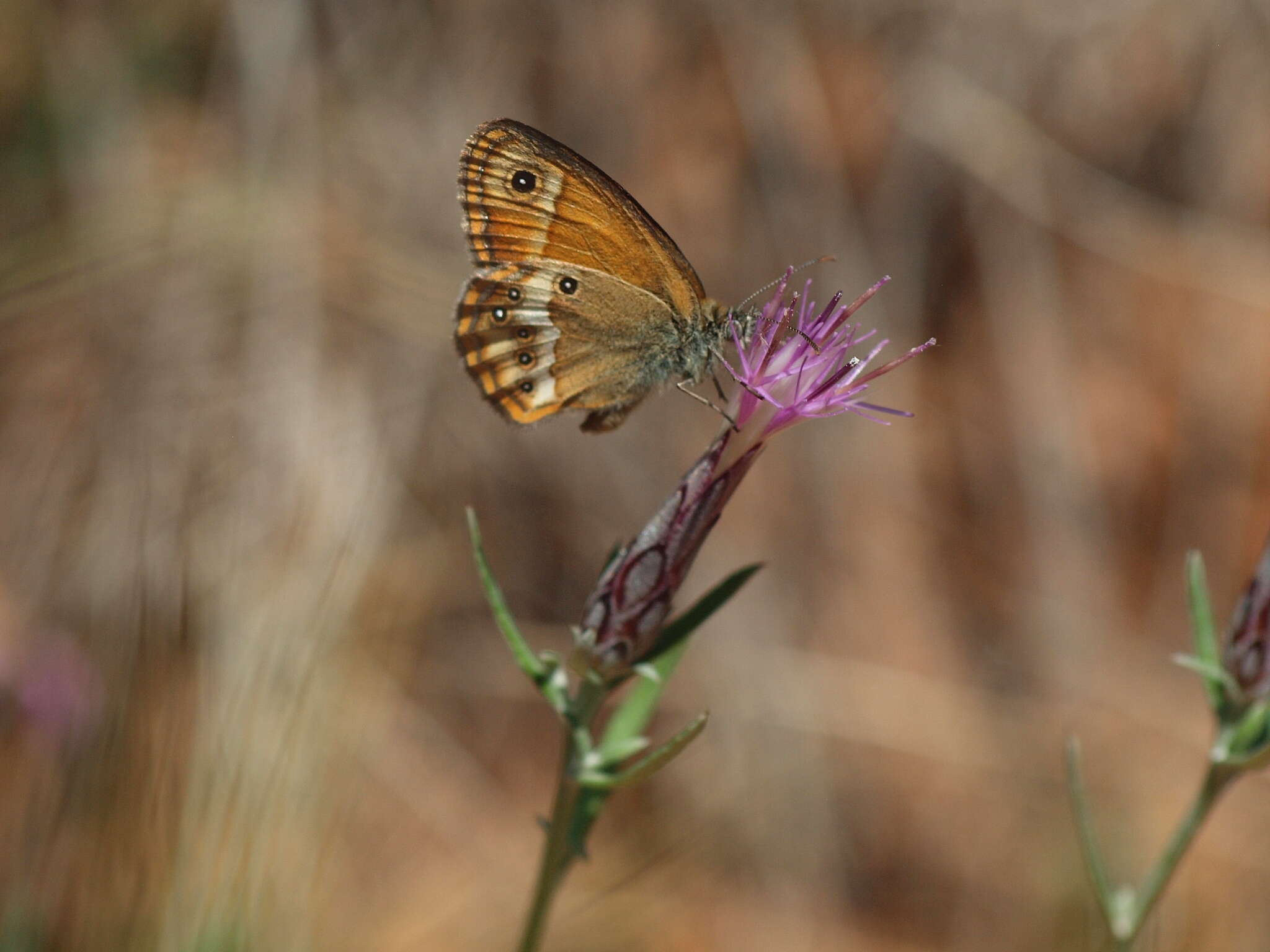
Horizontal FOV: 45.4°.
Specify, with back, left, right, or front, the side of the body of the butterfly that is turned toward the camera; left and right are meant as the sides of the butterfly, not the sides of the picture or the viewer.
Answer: right

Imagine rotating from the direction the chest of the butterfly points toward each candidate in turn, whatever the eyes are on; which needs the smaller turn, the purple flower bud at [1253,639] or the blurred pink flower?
the purple flower bud

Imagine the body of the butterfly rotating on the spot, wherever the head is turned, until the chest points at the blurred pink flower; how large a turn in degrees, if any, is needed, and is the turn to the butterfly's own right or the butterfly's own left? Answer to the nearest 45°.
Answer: approximately 135° to the butterfly's own left
